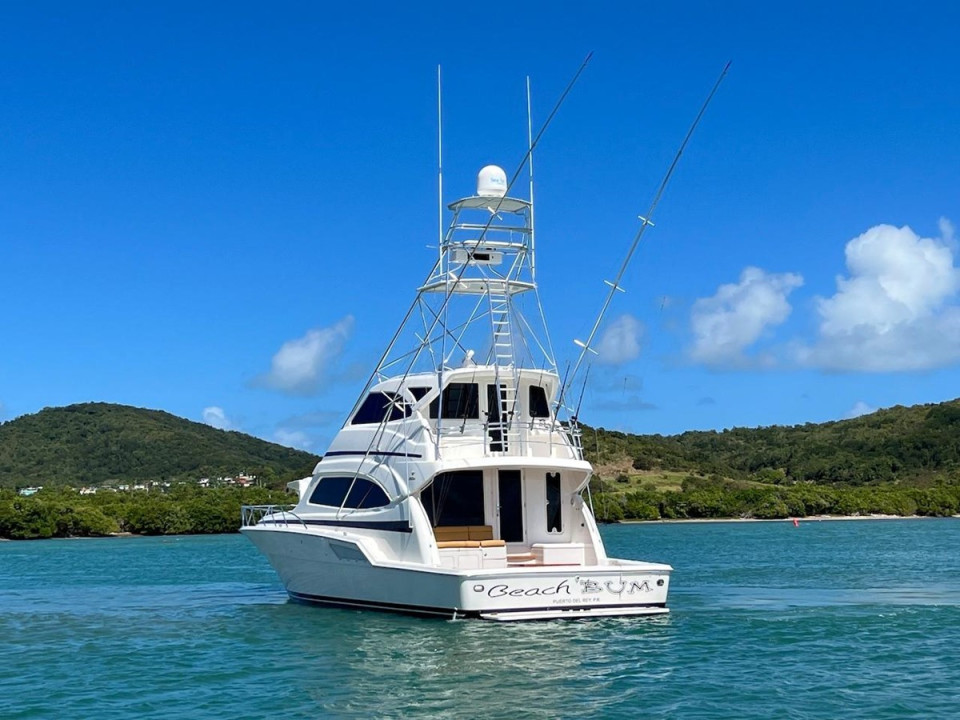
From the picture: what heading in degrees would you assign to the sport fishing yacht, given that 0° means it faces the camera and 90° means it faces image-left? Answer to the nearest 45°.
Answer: approximately 135°
